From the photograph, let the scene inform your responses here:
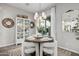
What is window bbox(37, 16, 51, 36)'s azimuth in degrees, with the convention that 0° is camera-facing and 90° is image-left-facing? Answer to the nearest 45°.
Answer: approximately 45°
